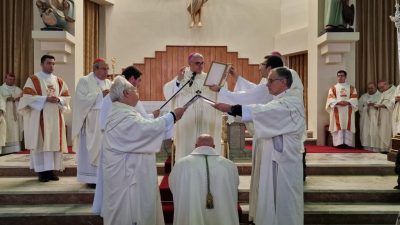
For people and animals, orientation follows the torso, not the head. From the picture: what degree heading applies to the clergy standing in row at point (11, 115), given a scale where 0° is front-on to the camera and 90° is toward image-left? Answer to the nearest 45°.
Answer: approximately 315°

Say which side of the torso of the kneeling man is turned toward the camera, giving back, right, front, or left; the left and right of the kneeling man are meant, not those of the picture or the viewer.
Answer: back

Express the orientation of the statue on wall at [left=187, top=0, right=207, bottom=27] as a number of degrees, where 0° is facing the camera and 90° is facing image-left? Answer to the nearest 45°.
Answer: approximately 0°

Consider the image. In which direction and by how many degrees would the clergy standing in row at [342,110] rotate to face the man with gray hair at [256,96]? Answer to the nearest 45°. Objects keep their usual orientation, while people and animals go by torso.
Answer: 0° — they already face them

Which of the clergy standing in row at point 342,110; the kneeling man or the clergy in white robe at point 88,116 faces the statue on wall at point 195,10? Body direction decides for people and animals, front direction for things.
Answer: the kneeling man

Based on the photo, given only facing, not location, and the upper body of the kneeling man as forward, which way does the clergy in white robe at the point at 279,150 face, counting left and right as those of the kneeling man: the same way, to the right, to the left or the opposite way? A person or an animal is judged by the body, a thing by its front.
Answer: to the left

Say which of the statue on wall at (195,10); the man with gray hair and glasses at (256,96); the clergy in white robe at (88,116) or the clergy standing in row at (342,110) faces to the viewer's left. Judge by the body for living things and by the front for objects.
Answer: the man with gray hair and glasses

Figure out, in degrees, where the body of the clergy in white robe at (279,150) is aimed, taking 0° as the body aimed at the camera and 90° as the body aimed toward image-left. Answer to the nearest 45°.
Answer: approximately 90°
